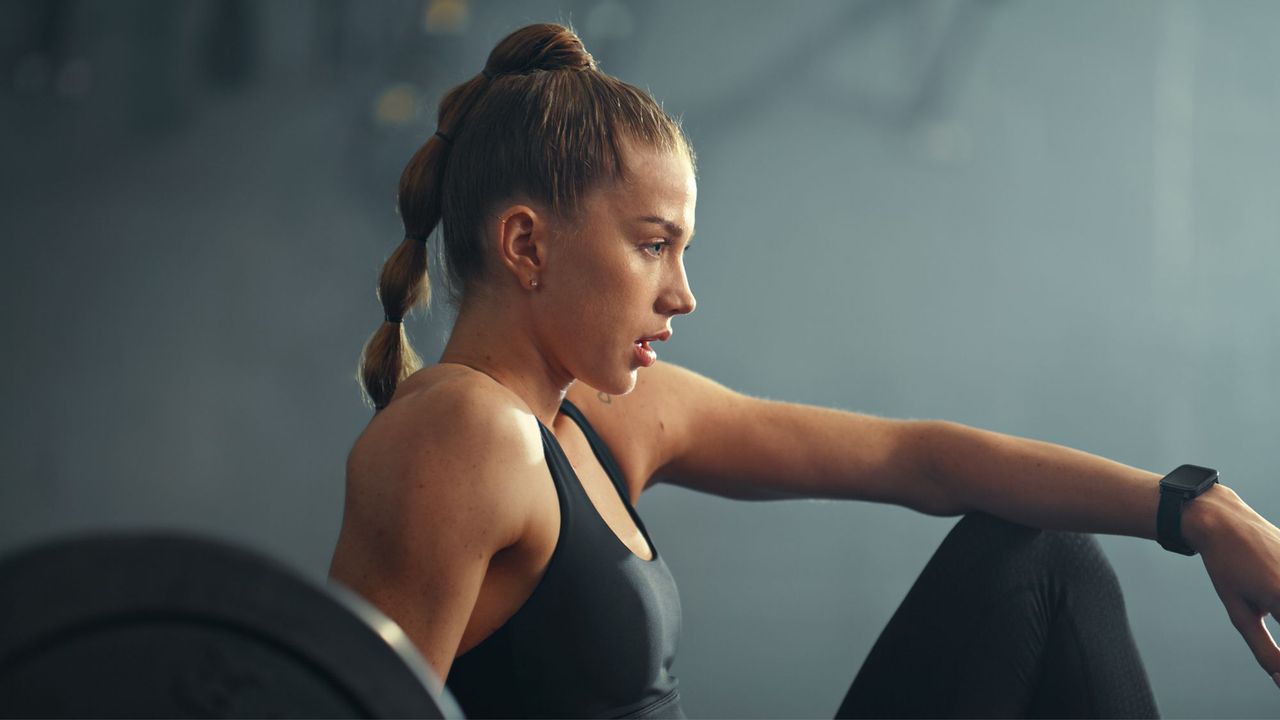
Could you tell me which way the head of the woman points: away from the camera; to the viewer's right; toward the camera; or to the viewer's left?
to the viewer's right

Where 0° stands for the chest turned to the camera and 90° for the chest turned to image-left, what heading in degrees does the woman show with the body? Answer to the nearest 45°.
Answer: approximately 270°
